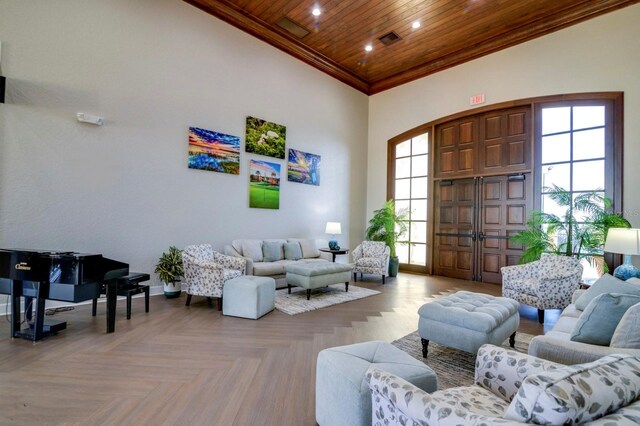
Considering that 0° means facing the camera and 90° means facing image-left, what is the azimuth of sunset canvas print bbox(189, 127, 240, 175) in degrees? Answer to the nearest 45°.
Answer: approximately 315°

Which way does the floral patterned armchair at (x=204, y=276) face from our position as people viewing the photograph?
facing the viewer and to the right of the viewer

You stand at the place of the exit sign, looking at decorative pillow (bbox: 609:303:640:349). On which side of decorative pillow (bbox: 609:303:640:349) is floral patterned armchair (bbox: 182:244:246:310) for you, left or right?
right

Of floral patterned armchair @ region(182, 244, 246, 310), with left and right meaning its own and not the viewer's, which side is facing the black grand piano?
right

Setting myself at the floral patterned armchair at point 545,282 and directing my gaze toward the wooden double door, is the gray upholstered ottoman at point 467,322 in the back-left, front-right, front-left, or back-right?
back-left

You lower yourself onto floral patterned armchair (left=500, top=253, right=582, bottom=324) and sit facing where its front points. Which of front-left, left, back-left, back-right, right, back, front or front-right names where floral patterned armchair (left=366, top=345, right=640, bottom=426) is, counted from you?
front-left

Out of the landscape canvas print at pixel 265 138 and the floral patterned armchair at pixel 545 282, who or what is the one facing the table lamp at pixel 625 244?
the landscape canvas print

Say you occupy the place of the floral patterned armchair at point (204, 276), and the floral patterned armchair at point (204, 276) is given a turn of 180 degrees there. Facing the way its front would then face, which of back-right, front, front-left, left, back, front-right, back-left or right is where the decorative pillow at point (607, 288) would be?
back

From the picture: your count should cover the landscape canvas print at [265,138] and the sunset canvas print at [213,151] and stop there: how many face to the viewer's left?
0

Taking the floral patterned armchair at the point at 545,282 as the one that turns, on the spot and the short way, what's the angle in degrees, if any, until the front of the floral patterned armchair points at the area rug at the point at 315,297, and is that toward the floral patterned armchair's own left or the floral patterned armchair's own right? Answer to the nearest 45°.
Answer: approximately 45° to the floral patterned armchair's own right
